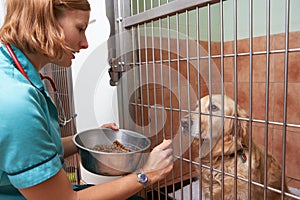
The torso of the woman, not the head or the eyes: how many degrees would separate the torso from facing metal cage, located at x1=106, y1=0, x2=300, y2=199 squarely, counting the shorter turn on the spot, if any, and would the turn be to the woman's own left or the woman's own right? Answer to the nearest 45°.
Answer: approximately 45° to the woman's own left

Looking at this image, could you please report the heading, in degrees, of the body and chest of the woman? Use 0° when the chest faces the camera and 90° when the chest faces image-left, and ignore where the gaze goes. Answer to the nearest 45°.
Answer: approximately 270°

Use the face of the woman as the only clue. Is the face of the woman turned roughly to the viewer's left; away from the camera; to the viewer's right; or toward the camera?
to the viewer's right

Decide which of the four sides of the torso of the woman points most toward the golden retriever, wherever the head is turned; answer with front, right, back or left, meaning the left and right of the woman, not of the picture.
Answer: front
